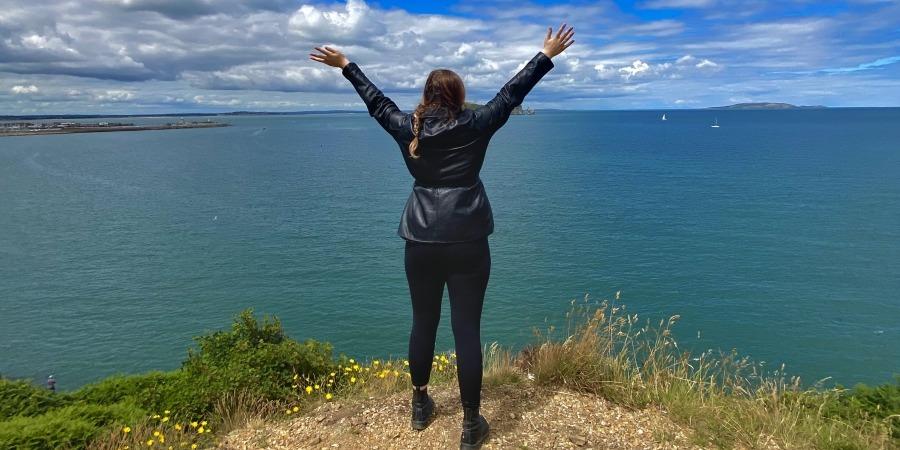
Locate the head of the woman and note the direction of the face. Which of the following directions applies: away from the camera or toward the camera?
away from the camera

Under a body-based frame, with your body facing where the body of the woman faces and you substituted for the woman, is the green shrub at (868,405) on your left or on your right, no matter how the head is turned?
on your right

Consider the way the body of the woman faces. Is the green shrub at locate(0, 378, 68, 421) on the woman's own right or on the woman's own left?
on the woman's own left

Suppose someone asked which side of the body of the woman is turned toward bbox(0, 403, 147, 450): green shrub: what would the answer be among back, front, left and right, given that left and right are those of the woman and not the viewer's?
left

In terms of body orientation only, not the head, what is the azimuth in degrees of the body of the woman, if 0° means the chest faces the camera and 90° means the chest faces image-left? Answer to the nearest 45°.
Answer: approximately 180°

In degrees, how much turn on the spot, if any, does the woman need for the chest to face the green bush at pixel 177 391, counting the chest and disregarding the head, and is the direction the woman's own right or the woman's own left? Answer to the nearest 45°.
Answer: approximately 45° to the woman's own left

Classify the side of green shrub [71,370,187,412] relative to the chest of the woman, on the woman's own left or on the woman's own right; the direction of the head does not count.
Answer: on the woman's own left
